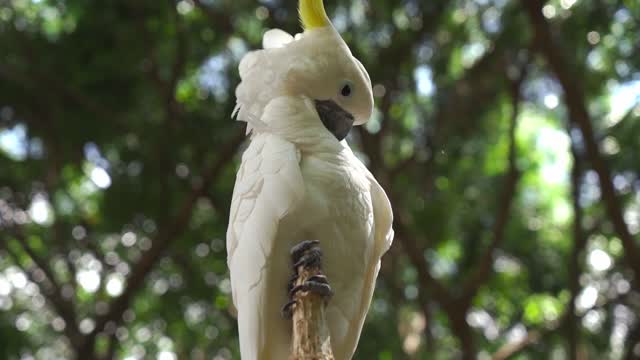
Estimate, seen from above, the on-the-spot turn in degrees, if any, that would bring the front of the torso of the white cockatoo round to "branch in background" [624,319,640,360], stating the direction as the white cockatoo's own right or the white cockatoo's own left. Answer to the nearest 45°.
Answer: approximately 90° to the white cockatoo's own left

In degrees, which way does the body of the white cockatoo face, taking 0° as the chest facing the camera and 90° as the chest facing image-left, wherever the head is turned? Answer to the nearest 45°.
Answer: approximately 315°

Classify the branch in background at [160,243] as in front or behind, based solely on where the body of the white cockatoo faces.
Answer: behind

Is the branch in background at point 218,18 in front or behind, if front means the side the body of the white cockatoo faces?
behind

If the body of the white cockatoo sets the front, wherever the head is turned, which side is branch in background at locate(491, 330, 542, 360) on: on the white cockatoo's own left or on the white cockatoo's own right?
on the white cockatoo's own left

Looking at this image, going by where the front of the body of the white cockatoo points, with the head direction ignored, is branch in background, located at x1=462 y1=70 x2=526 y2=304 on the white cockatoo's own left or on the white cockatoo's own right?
on the white cockatoo's own left
